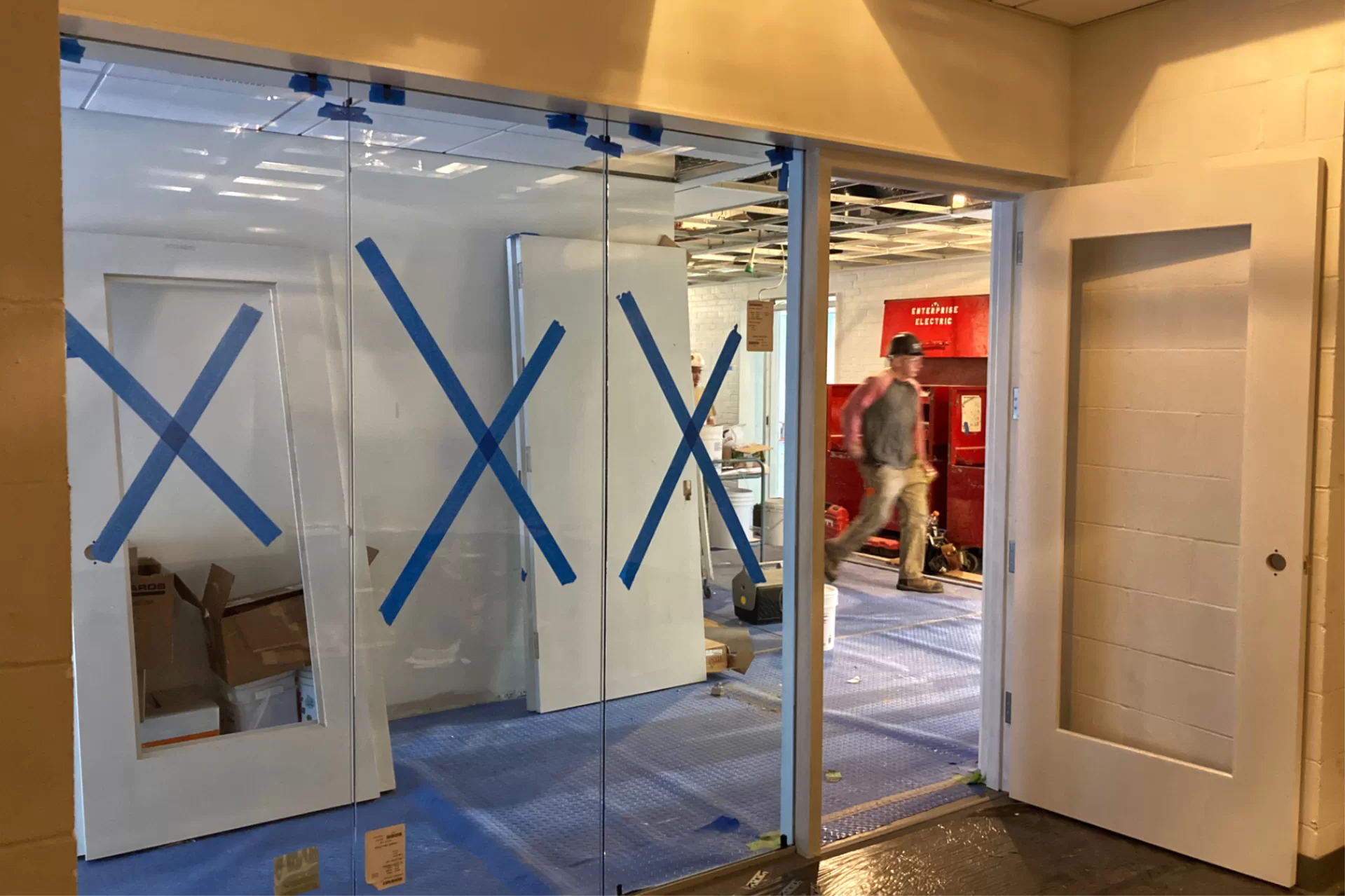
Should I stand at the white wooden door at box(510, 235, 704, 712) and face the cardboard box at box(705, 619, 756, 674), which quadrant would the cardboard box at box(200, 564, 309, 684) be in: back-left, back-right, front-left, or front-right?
back-left

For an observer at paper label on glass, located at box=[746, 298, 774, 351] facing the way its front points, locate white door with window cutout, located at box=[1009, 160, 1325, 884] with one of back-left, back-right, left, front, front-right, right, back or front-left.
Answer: left

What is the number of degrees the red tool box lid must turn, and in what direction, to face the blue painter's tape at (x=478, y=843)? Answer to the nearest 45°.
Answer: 0° — it already faces it

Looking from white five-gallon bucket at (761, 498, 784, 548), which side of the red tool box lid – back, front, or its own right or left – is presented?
front

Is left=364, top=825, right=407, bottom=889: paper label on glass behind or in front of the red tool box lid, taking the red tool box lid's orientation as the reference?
in front

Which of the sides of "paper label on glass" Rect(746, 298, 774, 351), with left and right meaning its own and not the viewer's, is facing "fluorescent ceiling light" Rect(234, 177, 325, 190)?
right

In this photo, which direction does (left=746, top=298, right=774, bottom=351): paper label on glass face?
toward the camera

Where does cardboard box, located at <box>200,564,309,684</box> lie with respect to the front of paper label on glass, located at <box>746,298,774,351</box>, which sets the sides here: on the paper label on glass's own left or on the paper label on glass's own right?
on the paper label on glass's own right

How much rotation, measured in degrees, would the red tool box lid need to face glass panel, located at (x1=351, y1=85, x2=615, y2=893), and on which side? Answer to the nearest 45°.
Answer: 0° — it already faces it

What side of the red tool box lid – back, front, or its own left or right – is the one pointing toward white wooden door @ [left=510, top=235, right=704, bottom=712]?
front

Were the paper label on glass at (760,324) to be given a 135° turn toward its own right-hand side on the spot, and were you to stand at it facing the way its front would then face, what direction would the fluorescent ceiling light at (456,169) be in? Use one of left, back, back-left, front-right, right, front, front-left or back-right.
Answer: front-left

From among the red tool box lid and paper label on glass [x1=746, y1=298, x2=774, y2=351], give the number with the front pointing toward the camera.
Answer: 2

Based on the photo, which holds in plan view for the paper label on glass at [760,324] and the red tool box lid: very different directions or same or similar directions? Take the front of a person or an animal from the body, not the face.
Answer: same or similar directions

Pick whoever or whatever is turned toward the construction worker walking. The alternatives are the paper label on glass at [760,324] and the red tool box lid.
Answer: the red tool box lid

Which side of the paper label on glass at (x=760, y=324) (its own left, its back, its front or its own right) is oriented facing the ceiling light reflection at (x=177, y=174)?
right

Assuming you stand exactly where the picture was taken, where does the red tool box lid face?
facing the viewer

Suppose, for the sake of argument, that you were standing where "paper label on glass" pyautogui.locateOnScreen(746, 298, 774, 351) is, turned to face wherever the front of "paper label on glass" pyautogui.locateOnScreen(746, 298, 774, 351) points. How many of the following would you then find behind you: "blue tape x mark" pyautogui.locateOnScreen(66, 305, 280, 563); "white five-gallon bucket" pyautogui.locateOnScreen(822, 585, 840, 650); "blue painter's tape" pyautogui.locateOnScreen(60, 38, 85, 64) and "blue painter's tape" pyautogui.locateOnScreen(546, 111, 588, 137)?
1
